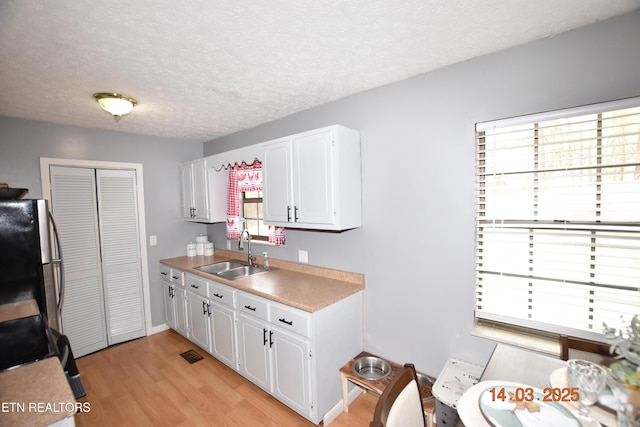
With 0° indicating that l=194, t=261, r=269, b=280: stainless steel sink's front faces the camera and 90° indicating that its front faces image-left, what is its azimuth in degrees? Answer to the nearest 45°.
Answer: approximately 45°

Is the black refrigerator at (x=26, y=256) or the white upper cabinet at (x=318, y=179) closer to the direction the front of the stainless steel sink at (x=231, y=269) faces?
the black refrigerator

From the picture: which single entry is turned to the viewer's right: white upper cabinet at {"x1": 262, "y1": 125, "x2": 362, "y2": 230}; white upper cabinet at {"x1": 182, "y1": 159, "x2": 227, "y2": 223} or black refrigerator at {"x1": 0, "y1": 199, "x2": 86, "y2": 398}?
the black refrigerator

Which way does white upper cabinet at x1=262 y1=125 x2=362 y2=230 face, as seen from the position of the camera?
facing the viewer and to the left of the viewer

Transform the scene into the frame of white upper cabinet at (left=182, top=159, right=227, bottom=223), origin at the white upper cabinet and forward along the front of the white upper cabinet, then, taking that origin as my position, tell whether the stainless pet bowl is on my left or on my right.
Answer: on my left

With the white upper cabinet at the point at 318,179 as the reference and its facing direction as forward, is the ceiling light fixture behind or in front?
in front

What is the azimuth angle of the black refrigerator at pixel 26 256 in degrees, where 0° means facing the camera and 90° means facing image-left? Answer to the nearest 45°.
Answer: approximately 270°

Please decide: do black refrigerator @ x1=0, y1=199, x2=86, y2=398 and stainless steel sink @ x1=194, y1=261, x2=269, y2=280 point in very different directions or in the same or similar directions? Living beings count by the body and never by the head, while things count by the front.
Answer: very different directions

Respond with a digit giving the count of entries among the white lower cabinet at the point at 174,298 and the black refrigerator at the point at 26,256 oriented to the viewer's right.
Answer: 1

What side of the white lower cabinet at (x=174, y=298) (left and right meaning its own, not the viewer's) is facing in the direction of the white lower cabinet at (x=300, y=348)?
left
